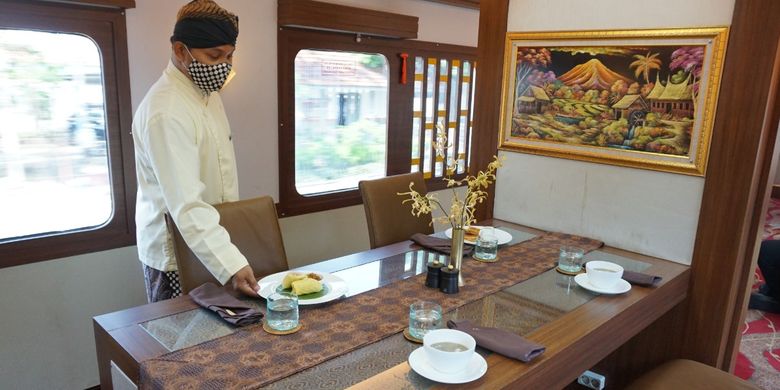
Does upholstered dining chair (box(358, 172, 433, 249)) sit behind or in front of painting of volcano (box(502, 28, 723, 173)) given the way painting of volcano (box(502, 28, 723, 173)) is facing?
in front

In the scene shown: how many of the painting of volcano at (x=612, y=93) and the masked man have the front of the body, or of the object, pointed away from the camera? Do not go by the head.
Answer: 0

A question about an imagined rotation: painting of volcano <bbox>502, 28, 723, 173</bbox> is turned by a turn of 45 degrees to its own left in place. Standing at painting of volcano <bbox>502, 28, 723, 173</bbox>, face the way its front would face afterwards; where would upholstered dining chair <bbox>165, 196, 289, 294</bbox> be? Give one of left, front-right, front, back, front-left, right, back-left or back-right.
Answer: front-right

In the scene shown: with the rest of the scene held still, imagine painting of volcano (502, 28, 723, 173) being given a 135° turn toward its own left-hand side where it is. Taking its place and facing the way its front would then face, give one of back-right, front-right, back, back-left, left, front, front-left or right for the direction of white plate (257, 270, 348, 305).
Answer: back-right

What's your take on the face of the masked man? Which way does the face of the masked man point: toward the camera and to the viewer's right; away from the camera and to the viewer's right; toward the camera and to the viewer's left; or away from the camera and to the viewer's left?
toward the camera and to the viewer's right

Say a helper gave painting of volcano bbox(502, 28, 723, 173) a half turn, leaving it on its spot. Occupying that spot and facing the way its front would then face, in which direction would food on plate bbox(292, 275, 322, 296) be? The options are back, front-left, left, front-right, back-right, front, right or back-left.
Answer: back

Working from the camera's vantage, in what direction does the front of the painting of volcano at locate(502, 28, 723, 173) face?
facing the viewer and to the left of the viewer

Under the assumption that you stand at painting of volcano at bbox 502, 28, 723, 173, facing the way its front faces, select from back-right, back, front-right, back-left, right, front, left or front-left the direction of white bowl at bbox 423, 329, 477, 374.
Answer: front-left

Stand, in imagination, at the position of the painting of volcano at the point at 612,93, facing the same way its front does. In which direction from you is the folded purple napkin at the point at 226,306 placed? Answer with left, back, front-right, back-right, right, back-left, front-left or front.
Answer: front

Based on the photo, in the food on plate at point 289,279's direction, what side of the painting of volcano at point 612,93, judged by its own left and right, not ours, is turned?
front

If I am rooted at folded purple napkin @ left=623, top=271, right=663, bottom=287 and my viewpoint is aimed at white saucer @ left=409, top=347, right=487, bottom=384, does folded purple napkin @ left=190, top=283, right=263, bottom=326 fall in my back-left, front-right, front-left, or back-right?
front-right

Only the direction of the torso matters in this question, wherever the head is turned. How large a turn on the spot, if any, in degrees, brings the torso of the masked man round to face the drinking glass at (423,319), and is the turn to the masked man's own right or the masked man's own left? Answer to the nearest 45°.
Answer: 0° — they already face it

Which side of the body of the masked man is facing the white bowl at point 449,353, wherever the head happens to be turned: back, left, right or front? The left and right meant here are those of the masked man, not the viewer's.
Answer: front

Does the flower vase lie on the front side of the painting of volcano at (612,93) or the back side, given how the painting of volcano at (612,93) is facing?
on the front side

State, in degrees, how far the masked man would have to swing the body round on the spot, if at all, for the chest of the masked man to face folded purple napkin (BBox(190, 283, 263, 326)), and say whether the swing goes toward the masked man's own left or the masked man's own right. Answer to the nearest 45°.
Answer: approximately 45° to the masked man's own right

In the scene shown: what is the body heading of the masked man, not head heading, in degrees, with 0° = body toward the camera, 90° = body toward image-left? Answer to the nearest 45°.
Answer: approximately 315°

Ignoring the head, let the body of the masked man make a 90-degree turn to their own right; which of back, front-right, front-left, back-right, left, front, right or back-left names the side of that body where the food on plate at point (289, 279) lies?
left
